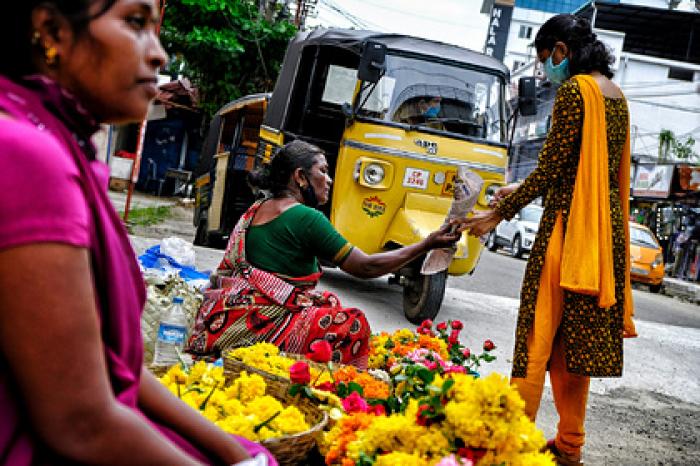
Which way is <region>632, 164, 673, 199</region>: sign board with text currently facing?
toward the camera

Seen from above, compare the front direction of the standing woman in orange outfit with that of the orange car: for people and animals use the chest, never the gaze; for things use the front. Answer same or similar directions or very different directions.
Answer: very different directions

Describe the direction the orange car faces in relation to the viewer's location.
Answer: facing the viewer and to the right of the viewer

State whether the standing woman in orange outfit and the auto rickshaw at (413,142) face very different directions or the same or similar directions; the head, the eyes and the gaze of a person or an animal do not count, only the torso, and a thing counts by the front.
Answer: very different directions

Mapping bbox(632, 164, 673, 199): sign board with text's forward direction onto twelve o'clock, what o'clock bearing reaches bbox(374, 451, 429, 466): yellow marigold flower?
The yellow marigold flower is roughly at 12 o'clock from the sign board with text.

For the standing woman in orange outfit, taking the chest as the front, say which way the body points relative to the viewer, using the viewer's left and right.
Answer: facing away from the viewer and to the left of the viewer

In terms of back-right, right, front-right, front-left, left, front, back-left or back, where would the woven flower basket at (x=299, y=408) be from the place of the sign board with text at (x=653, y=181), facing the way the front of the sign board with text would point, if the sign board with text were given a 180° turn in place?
back

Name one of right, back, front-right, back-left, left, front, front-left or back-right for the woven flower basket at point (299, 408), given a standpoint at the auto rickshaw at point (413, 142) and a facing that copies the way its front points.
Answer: front-right

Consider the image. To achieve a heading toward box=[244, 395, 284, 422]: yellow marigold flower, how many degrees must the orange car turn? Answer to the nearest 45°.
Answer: approximately 45° to its right

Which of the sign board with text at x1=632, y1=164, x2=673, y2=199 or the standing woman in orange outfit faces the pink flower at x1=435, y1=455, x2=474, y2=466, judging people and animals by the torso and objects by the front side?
the sign board with text

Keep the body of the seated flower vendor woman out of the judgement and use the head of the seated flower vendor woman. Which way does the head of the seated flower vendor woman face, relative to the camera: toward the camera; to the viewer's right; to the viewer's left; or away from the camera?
to the viewer's right
